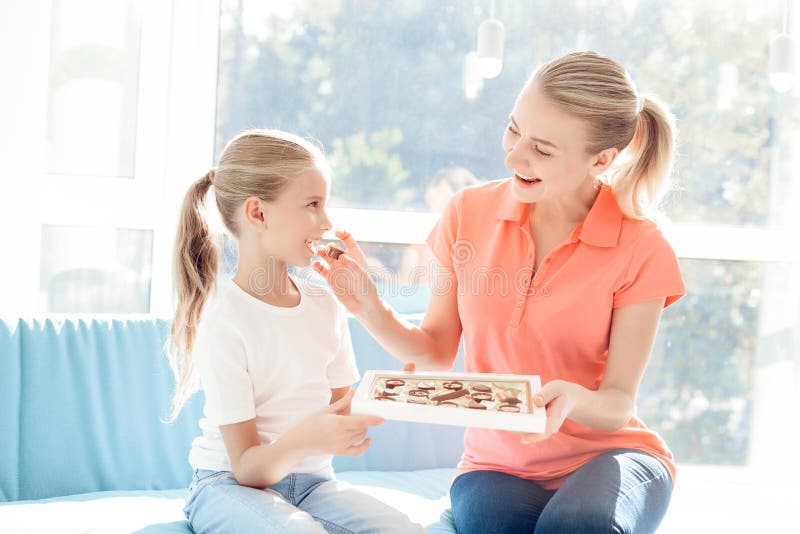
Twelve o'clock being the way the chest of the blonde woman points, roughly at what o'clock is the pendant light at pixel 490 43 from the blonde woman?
The pendant light is roughly at 4 o'clock from the blonde woman.

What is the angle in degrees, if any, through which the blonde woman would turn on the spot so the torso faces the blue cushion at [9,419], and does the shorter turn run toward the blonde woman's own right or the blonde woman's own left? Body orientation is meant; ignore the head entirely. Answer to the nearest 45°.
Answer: approximately 45° to the blonde woman's own right

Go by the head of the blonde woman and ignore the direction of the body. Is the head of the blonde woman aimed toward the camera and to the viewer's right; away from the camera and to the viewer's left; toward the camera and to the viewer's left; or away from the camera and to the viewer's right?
toward the camera and to the viewer's left

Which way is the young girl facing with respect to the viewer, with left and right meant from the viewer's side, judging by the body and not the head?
facing the viewer and to the right of the viewer

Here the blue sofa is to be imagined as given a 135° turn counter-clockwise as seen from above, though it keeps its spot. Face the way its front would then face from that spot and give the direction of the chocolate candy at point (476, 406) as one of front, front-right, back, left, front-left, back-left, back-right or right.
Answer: right

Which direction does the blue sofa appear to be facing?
toward the camera

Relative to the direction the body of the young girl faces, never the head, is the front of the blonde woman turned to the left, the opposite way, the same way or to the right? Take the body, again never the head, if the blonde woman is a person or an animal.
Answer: to the right

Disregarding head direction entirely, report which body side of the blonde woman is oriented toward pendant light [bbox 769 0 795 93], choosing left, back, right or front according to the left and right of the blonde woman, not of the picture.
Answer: back

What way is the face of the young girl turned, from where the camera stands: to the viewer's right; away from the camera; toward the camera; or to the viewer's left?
to the viewer's right
